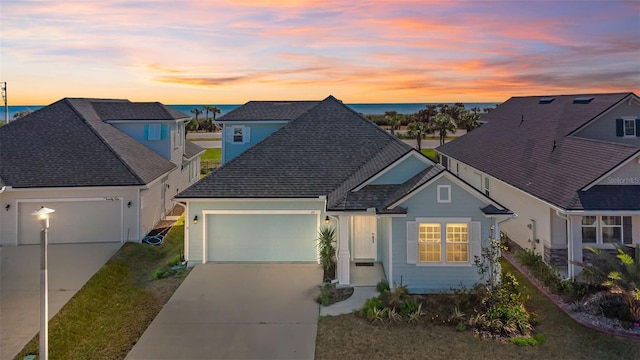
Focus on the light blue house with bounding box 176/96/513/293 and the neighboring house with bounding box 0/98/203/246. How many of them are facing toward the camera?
2

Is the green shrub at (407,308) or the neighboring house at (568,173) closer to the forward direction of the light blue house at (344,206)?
the green shrub

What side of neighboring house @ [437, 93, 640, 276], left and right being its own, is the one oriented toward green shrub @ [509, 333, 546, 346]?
front

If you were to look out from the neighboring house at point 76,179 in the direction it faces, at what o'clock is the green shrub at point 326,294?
The green shrub is roughly at 11 o'clock from the neighboring house.

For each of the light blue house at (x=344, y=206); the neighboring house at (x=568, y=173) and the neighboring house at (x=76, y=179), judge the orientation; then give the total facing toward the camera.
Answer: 3

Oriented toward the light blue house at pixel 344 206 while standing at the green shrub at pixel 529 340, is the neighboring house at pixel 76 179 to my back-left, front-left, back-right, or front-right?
front-left

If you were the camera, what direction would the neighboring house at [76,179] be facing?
facing the viewer

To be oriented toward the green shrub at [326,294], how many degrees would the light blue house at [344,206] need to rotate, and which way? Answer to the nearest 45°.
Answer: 0° — it already faces it

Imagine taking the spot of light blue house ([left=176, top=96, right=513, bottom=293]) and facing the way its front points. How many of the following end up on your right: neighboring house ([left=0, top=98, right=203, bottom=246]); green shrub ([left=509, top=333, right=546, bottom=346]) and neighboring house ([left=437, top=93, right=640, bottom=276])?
1

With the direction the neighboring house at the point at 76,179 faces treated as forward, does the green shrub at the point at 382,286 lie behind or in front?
in front

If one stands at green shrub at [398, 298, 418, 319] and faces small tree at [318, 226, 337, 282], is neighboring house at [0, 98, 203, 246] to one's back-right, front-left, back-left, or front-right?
front-left

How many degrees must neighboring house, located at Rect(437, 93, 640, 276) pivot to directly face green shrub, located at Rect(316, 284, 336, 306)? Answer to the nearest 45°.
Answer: approximately 45° to its right

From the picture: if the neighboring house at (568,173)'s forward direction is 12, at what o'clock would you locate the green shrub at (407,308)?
The green shrub is roughly at 1 o'clock from the neighboring house.

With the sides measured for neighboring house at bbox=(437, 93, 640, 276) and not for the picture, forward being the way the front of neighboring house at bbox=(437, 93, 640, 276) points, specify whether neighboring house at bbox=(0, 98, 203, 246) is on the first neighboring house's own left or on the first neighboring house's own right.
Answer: on the first neighboring house's own right
